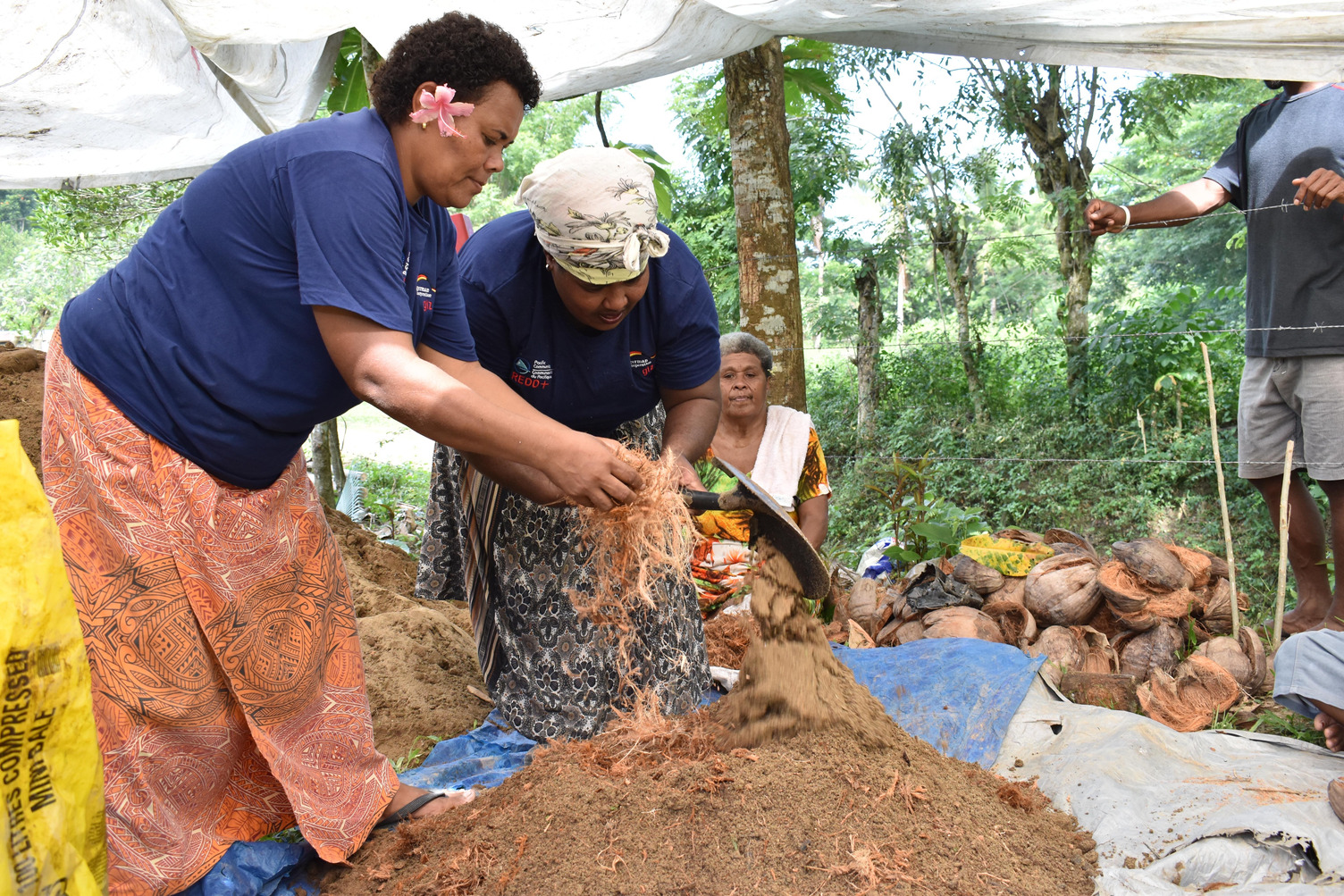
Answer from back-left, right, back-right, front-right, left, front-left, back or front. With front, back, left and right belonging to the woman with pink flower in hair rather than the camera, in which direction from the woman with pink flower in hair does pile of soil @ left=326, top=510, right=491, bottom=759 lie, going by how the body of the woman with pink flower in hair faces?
left

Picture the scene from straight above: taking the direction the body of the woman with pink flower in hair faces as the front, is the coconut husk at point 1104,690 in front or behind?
in front

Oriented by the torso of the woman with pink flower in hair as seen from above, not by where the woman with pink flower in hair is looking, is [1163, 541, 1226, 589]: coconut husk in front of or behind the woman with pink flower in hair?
in front

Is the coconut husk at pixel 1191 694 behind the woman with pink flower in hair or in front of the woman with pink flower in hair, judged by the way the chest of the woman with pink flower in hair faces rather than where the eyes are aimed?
in front

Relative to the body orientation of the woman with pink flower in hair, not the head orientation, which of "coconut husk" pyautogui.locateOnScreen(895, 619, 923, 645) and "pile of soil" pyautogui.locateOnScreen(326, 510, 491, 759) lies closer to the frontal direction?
the coconut husk

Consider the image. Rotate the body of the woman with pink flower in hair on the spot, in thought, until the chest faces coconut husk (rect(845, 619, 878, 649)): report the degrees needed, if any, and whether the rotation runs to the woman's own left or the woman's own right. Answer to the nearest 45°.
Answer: approximately 45° to the woman's own left

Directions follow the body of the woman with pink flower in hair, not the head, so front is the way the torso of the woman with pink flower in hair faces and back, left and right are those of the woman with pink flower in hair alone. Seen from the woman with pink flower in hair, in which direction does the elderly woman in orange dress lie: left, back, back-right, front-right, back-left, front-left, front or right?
front-left

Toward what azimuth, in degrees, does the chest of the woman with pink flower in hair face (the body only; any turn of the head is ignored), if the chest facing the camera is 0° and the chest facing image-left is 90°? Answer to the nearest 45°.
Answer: approximately 270°

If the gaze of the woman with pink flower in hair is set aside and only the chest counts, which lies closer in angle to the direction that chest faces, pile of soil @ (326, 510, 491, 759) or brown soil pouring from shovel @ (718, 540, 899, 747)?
the brown soil pouring from shovel
